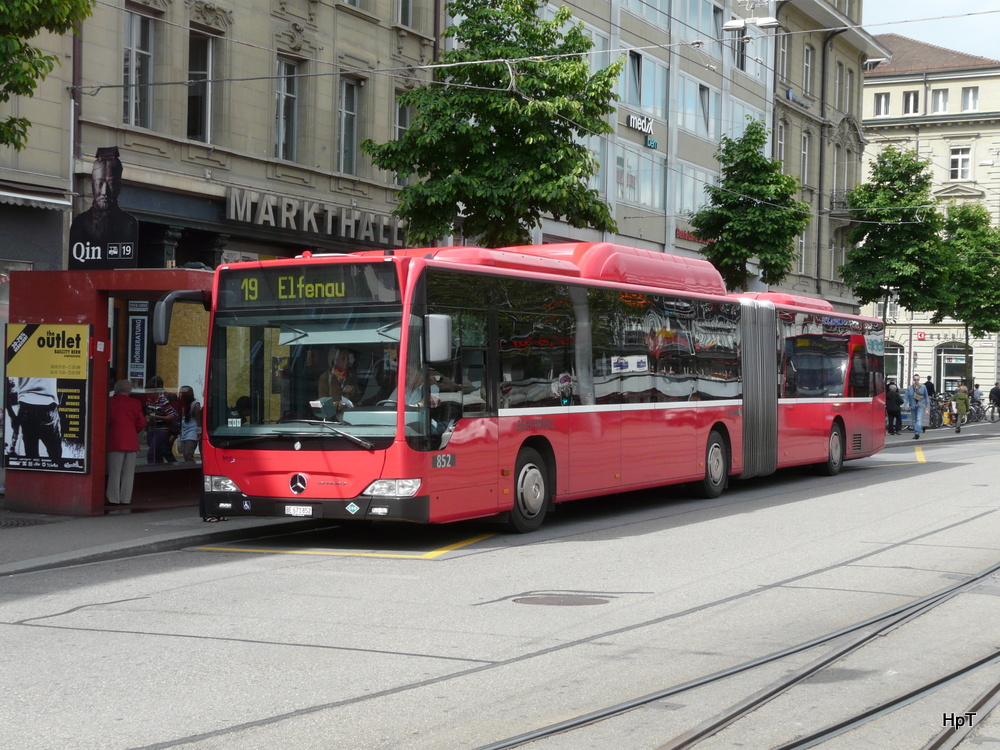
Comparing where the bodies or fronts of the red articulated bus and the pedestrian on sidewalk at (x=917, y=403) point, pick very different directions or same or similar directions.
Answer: same or similar directions

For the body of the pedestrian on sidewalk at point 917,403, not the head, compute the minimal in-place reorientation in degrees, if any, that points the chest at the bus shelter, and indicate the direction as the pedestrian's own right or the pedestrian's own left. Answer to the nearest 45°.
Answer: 0° — they already face it

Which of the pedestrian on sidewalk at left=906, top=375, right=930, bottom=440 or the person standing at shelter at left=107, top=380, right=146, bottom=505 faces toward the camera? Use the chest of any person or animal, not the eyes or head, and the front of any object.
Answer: the pedestrian on sidewalk

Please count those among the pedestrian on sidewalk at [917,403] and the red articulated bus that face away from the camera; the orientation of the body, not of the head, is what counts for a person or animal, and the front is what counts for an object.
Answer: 0

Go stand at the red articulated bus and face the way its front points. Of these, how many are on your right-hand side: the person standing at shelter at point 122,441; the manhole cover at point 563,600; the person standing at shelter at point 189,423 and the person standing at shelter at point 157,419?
3

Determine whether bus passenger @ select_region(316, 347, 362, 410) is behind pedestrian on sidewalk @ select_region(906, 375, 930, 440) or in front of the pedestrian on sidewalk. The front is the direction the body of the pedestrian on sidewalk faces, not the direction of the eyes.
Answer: in front

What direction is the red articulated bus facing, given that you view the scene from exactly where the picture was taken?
facing the viewer and to the left of the viewer

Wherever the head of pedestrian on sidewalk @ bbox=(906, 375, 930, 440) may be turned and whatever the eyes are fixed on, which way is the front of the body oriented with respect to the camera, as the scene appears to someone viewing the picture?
toward the camera

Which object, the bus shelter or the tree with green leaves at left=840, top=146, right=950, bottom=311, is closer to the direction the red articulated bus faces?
the bus shelter

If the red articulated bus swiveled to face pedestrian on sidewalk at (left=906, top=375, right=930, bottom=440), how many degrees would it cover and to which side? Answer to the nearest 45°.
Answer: approximately 180°
